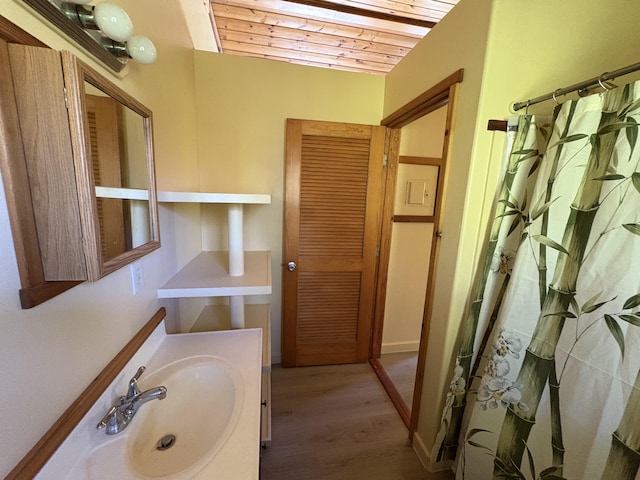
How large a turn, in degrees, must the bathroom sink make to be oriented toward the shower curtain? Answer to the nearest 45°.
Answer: approximately 45° to its right

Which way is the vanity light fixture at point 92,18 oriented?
to the viewer's right

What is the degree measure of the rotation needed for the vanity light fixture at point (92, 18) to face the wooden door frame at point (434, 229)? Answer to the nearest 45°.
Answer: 0° — it already faces it

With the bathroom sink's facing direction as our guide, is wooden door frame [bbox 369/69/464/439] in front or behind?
in front

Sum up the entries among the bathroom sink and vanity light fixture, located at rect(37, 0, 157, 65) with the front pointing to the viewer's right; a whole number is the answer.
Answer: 2

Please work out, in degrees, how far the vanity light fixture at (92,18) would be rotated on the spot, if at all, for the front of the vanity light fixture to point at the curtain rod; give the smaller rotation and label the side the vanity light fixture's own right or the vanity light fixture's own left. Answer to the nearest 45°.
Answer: approximately 45° to the vanity light fixture's own right

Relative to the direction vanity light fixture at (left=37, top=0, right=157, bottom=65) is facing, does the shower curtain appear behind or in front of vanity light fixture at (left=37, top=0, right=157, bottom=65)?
in front

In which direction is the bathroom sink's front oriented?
to the viewer's right
